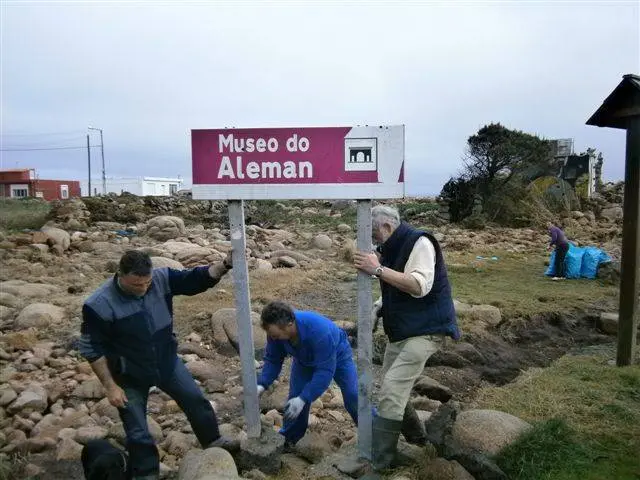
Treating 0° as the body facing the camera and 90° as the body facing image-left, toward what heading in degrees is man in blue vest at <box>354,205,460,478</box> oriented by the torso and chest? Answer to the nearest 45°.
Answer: approximately 90°

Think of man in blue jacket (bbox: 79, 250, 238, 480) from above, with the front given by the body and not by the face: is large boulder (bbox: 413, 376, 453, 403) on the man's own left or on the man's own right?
on the man's own left

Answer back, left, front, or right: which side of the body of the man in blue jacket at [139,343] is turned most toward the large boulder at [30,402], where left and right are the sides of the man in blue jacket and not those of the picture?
back

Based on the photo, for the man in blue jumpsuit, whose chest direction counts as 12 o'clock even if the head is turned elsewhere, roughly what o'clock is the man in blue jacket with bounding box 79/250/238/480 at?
The man in blue jacket is roughly at 1 o'clock from the man in blue jumpsuit.

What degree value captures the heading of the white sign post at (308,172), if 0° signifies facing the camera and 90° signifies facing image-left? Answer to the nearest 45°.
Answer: approximately 0°

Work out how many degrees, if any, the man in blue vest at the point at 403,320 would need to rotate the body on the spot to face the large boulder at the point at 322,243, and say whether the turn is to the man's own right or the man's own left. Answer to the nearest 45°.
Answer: approximately 90° to the man's own right

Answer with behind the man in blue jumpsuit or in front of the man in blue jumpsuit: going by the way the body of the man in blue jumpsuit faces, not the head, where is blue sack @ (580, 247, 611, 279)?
behind

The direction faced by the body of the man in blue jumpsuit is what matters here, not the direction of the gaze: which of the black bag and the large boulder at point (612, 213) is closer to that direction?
the black bag

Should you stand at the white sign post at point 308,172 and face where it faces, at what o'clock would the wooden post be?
The wooden post is roughly at 8 o'clock from the white sign post.
